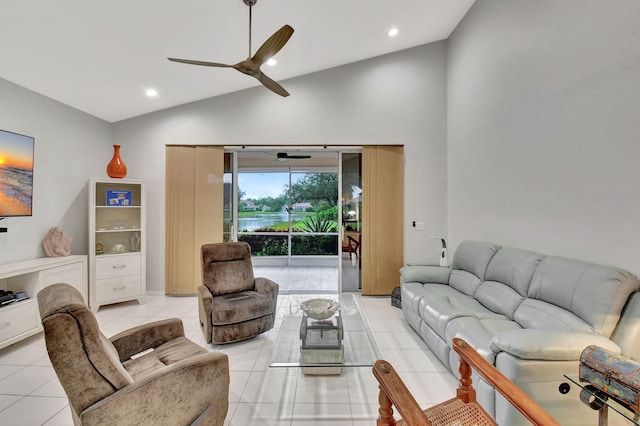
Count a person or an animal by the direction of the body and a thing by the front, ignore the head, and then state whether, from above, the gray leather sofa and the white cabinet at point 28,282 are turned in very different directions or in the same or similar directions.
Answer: very different directions

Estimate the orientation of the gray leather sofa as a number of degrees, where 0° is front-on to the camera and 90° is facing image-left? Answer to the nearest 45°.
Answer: approximately 45°

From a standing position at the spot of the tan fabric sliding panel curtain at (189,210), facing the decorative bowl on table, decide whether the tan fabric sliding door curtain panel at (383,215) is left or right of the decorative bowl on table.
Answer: left

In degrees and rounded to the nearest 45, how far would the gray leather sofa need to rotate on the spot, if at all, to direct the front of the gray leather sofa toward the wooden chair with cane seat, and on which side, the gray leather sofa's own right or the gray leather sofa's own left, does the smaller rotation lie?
approximately 45° to the gray leather sofa's own left

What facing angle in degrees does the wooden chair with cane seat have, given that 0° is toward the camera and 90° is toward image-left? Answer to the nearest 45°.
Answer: approximately 135°

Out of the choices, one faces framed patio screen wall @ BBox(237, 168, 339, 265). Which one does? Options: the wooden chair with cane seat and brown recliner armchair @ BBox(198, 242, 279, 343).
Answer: the wooden chair with cane seat

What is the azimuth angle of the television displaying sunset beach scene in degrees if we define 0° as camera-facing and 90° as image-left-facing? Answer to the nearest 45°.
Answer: approximately 315°

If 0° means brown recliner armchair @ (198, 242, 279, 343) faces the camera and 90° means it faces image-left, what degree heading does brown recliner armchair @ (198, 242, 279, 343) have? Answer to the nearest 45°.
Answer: approximately 315°

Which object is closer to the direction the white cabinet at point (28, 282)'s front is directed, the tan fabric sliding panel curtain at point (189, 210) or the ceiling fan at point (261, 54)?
the ceiling fan

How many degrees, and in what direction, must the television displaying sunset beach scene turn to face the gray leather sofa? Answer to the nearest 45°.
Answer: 0° — it already faces it
